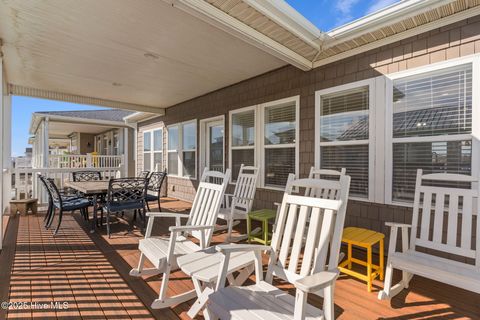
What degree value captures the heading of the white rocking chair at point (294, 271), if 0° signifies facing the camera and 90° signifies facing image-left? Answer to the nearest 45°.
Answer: approximately 45°

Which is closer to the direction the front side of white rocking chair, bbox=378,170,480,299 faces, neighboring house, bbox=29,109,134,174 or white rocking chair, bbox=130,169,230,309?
the white rocking chair

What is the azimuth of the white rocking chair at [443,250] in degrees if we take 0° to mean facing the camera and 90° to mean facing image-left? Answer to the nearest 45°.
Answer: approximately 45°

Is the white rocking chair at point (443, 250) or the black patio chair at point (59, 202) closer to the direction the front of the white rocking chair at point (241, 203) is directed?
the black patio chair

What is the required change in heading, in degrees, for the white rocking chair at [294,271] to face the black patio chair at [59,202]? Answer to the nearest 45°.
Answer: approximately 90° to its right

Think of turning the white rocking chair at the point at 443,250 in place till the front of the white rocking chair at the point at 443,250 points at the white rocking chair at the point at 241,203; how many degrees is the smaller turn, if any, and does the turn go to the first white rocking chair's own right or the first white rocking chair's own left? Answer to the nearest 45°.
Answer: approximately 45° to the first white rocking chair's own right

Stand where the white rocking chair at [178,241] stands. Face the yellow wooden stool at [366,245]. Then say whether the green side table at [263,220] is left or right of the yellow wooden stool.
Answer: left

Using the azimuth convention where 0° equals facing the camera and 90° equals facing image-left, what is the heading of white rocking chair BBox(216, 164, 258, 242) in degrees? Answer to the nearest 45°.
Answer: approximately 45°

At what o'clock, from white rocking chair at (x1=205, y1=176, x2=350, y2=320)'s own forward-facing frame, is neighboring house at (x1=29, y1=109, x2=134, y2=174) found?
The neighboring house is roughly at 3 o'clock from the white rocking chair.
